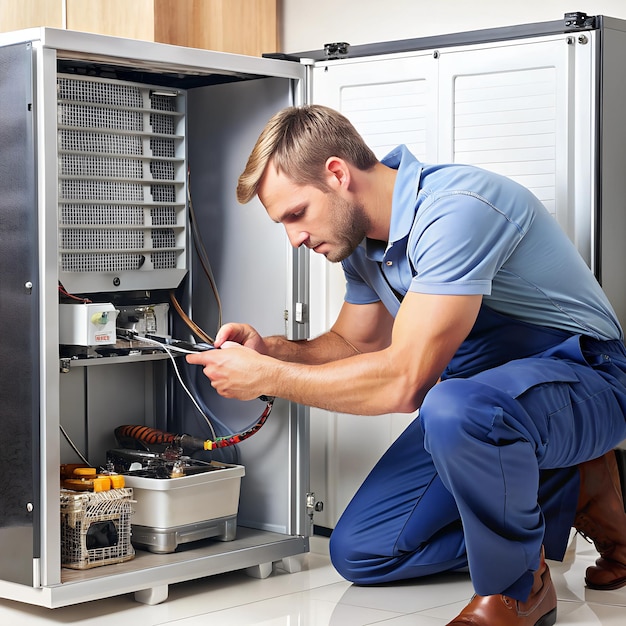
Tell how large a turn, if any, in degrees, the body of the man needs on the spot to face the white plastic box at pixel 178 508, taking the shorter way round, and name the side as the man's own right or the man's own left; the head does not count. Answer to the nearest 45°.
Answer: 0° — they already face it

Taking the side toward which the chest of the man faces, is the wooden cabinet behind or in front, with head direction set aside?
in front

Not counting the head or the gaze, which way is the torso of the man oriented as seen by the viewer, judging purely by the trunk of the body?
to the viewer's left

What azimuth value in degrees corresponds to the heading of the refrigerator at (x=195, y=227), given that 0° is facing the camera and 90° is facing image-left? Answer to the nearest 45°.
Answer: approximately 315°

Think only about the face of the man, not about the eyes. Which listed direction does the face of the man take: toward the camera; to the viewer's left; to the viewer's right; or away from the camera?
to the viewer's left
